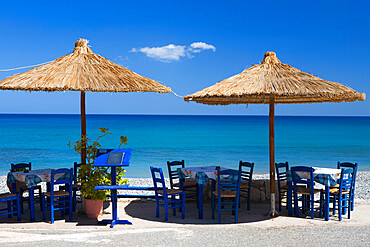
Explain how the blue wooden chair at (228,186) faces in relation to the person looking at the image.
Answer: facing away from the viewer and to the left of the viewer

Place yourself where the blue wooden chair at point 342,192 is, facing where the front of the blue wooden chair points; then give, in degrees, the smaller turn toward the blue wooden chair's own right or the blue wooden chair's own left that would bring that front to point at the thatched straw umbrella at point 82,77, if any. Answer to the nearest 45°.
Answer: approximately 45° to the blue wooden chair's own left

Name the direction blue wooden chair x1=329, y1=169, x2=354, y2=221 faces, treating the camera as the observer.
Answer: facing away from the viewer and to the left of the viewer
